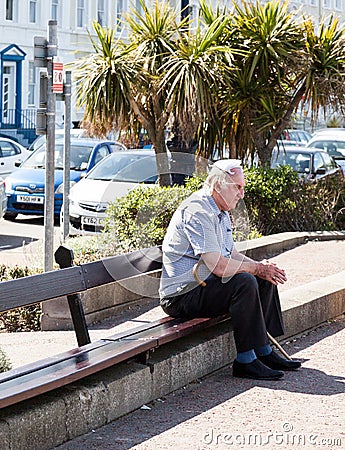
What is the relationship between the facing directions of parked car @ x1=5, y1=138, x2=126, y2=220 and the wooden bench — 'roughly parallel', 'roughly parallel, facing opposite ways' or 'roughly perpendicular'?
roughly perpendicular

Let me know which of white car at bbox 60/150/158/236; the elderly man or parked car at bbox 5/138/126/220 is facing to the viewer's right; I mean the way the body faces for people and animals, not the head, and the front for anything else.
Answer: the elderly man

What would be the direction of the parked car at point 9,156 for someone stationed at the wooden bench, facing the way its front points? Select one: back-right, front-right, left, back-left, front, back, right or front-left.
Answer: back-left

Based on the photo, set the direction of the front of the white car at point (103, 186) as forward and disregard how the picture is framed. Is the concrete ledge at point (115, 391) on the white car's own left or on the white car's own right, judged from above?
on the white car's own left

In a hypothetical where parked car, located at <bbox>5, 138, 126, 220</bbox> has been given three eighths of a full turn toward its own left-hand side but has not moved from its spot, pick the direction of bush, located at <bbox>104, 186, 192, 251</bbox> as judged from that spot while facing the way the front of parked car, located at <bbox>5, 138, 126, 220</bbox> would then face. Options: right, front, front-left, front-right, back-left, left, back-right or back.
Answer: right

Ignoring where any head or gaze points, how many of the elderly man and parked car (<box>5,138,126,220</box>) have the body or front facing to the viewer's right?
1

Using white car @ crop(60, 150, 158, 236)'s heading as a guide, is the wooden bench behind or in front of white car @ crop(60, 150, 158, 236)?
in front

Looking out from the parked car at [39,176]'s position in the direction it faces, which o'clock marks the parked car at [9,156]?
the parked car at [9,156] is roughly at 4 o'clock from the parked car at [39,176].

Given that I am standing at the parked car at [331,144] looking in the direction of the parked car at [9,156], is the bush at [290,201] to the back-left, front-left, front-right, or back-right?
front-left

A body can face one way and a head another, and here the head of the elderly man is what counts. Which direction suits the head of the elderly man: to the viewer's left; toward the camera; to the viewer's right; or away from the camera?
to the viewer's right

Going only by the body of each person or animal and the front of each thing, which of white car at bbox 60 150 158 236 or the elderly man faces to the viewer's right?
the elderly man

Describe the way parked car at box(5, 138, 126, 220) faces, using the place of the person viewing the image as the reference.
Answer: facing the viewer and to the left of the viewer

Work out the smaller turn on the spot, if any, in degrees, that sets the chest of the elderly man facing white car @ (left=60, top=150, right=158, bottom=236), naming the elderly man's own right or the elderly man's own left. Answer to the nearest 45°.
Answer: approximately 90° to the elderly man's own left

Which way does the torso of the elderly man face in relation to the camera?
to the viewer's right

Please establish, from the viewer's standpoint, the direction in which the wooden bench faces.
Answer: facing the viewer and to the right of the viewer

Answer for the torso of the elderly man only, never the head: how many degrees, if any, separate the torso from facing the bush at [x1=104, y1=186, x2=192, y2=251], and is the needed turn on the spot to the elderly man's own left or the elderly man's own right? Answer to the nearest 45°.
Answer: approximately 90° to the elderly man's own left

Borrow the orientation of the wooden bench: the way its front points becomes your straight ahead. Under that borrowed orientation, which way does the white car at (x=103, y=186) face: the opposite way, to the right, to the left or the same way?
to the right
